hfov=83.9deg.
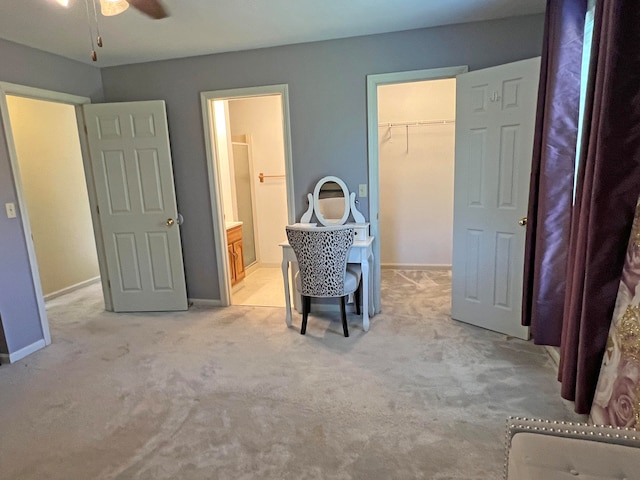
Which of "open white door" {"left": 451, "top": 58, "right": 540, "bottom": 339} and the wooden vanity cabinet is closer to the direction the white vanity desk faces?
the open white door

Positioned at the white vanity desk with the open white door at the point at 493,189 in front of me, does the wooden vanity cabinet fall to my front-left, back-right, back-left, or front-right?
back-left

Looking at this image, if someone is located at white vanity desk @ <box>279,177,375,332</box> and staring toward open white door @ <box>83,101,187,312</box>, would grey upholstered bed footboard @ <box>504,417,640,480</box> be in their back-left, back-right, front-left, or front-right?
back-left

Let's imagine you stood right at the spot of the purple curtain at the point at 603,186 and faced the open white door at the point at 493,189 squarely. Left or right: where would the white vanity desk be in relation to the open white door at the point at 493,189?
left

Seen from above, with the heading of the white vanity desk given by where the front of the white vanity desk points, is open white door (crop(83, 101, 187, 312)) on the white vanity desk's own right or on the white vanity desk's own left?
on the white vanity desk's own right

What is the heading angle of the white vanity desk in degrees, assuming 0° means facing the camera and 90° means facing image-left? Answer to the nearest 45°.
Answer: approximately 0°

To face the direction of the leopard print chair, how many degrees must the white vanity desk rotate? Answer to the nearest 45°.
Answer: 0° — it already faces it

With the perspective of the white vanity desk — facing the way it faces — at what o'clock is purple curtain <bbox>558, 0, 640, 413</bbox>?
The purple curtain is roughly at 11 o'clock from the white vanity desk.

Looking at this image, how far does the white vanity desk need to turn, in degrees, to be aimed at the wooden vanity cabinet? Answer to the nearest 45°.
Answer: approximately 135° to its right

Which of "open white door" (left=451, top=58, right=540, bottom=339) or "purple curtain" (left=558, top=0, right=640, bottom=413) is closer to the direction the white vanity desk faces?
the purple curtain

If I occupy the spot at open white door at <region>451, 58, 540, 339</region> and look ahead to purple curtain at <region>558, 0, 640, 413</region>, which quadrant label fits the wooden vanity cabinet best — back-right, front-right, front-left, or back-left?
back-right

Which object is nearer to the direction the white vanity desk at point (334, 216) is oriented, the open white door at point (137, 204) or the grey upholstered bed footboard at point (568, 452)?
the grey upholstered bed footboard
